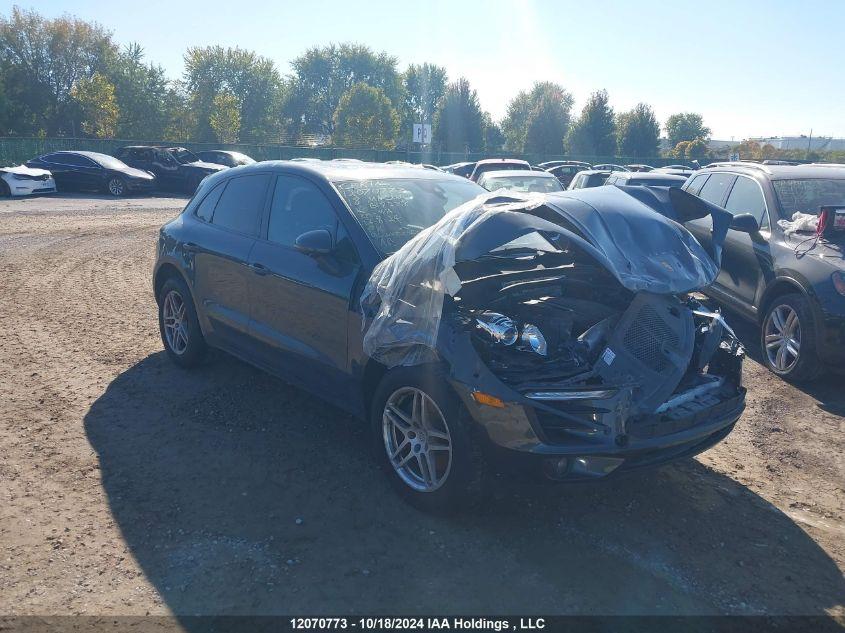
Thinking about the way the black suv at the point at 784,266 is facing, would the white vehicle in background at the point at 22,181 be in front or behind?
behind

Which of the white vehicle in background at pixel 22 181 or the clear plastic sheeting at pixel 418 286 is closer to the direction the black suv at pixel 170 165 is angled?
the clear plastic sheeting

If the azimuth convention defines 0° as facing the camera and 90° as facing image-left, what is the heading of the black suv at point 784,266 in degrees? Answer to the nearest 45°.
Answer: approximately 315°

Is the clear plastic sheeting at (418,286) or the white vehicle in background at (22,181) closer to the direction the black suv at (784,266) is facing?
the clear plastic sheeting

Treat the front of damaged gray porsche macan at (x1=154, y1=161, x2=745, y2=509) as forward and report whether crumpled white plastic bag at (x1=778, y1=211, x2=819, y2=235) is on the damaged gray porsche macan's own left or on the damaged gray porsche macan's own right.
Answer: on the damaged gray porsche macan's own left

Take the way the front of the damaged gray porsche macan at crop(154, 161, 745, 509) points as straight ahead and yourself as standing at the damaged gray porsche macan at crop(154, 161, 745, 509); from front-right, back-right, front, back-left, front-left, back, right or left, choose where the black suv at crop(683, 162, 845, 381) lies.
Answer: left

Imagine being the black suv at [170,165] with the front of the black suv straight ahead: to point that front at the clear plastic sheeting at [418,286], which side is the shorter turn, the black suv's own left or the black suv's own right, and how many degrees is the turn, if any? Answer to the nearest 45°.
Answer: approximately 45° to the black suv's own right

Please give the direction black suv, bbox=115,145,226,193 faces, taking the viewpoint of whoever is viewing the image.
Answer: facing the viewer and to the right of the viewer

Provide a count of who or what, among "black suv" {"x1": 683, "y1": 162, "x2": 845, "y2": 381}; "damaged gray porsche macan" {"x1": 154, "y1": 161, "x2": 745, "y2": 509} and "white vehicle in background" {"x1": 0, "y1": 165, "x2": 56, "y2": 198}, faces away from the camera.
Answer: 0

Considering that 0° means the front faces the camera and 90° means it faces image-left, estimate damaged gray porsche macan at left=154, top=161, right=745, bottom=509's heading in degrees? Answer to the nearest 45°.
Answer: approximately 315°

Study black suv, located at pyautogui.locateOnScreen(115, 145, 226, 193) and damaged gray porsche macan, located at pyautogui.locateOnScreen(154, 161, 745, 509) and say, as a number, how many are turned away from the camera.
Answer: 0
